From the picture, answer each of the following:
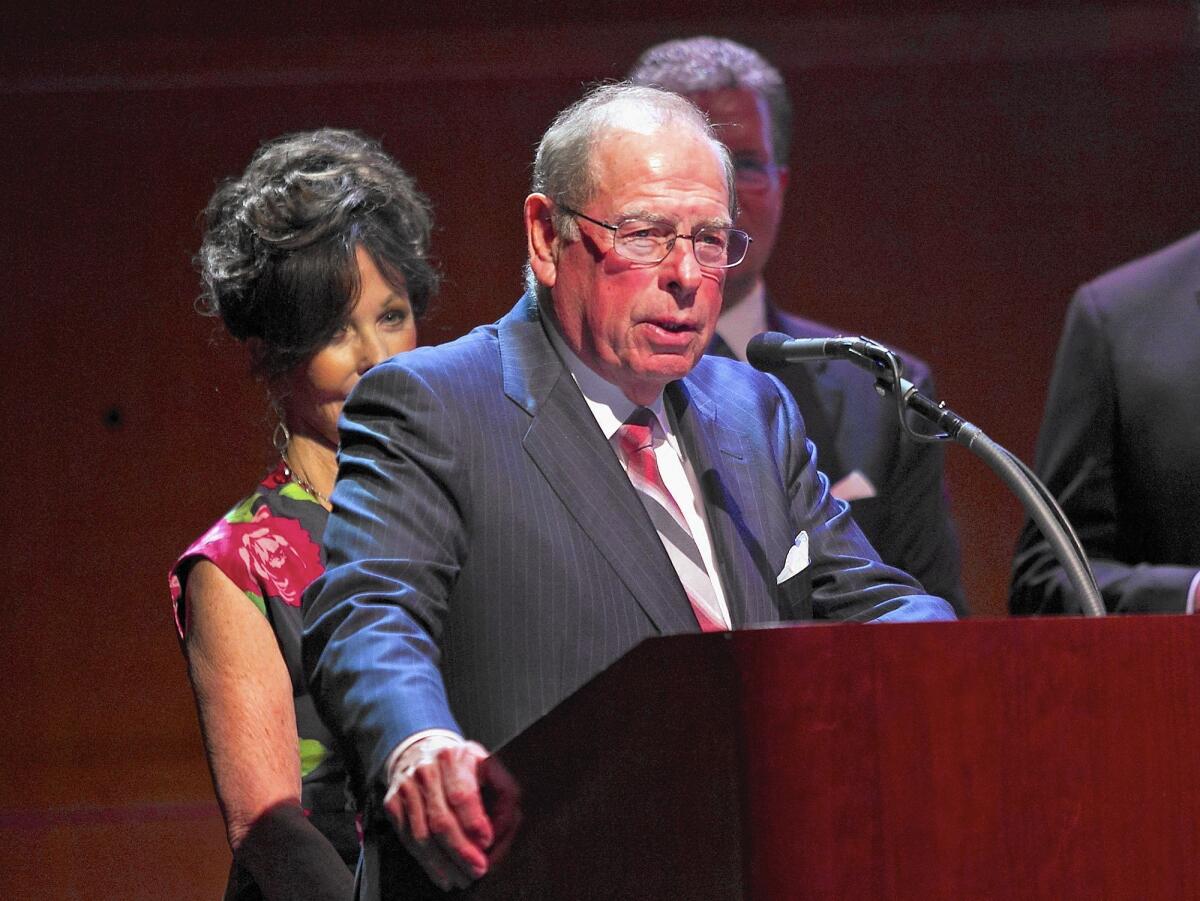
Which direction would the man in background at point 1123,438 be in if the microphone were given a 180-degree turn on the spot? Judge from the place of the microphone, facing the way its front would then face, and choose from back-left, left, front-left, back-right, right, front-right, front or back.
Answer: front-left

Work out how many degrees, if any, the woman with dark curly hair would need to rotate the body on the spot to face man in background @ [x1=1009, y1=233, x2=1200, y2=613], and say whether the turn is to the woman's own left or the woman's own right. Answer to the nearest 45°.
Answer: approximately 45° to the woman's own left

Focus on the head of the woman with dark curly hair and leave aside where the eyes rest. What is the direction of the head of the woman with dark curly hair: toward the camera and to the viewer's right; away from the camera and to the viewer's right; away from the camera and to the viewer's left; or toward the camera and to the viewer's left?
toward the camera and to the viewer's right

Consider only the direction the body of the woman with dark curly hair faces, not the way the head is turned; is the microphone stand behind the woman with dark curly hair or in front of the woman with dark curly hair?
in front

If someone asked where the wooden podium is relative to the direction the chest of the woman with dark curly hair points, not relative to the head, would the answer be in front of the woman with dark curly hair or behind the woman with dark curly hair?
in front

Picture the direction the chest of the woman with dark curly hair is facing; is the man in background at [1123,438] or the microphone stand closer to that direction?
the microphone stand

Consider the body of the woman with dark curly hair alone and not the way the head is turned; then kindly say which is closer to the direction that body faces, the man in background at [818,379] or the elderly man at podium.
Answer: the elderly man at podium

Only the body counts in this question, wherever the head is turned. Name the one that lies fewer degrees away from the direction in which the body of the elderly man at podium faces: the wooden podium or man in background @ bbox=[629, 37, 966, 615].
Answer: the wooden podium

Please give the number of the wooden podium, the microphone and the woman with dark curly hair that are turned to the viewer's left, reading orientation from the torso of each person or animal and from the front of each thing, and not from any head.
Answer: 1

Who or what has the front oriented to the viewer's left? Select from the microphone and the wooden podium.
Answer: the microphone

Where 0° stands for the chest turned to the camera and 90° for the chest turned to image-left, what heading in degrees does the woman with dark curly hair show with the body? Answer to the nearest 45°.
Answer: approximately 315°

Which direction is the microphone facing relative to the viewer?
to the viewer's left

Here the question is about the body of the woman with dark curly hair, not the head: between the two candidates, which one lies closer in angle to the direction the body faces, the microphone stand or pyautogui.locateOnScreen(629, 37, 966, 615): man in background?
the microphone stand
